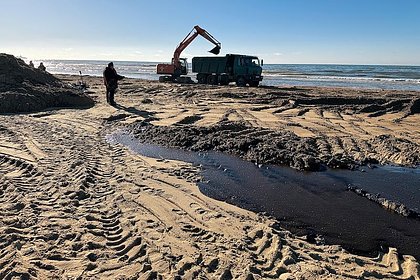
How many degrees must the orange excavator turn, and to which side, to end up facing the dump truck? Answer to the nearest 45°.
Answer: approximately 45° to its right

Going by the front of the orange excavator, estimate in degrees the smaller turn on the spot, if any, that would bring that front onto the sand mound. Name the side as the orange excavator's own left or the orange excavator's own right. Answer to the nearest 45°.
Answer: approximately 135° to the orange excavator's own right

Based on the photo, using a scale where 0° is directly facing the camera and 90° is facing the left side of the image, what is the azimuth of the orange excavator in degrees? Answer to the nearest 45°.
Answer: approximately 270°

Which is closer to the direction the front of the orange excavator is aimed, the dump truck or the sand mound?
the dump truck
